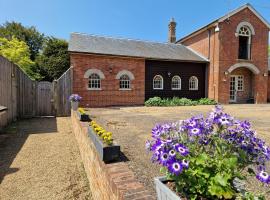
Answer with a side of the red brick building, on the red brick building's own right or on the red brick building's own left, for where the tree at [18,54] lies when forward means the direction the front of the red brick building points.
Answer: on the red brick building's own right

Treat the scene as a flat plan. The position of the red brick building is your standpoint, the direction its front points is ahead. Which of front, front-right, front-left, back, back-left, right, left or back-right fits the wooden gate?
front-right

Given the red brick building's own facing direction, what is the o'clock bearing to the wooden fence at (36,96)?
The wooden fence is roughly at 2 o'clock from the red brick building.

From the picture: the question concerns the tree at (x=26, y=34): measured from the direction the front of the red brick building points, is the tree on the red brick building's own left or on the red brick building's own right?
on the red brick building's own right

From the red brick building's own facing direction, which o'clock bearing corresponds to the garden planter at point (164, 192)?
The garden planter is roughly at 12 o'clock from the red brick building.

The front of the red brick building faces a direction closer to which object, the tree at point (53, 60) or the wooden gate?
the wooden gate

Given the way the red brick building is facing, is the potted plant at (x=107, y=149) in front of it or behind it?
in front

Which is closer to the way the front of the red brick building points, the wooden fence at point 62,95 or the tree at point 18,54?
the wooden fence

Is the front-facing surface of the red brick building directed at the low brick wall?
yes

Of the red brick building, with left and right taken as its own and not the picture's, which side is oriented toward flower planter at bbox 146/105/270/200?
front

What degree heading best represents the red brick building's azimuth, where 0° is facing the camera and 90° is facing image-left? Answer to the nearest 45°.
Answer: approximately 0°
